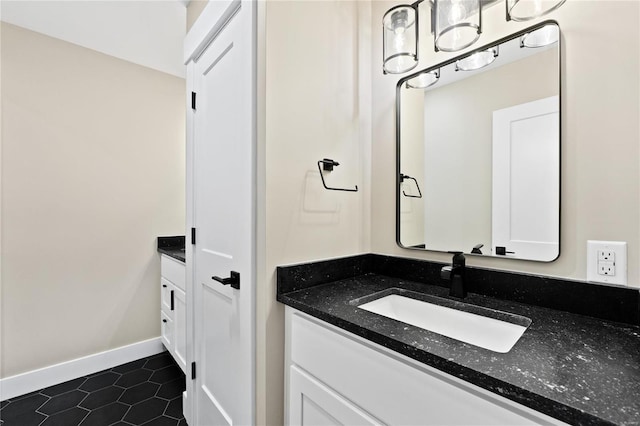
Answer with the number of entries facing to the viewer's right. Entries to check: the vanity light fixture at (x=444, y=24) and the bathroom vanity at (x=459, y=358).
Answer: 0

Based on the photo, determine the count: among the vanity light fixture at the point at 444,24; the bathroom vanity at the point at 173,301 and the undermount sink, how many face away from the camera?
0

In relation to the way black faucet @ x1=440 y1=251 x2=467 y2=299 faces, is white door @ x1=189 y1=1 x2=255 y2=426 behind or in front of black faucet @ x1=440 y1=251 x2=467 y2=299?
in front

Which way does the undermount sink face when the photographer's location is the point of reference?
facing the viewer and to the left of the viewer

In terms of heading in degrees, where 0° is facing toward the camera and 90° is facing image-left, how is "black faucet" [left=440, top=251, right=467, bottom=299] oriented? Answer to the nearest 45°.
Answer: approximately 45°

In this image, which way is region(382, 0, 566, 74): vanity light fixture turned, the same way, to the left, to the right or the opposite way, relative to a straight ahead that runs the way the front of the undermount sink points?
the same way
